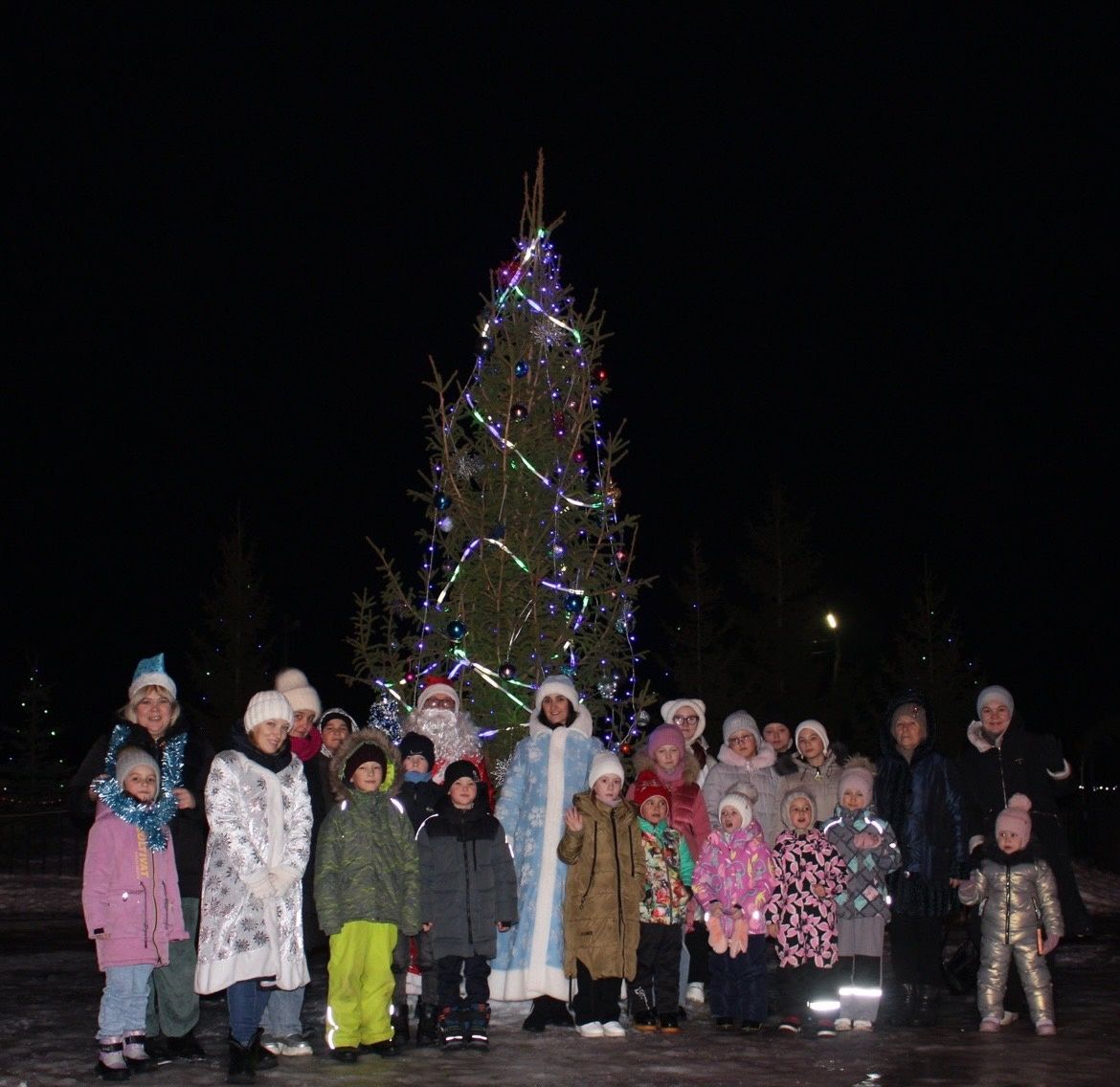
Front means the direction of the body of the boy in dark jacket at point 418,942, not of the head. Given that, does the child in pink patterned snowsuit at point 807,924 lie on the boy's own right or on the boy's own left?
on the boy's own left

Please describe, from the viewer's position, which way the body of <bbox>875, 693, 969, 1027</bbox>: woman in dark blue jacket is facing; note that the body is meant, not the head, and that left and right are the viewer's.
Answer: facing the viewer

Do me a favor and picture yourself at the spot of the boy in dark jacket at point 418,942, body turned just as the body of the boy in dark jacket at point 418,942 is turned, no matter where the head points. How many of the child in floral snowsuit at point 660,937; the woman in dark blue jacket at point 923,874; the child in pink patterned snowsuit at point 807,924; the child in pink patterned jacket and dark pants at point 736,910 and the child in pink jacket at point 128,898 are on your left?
4

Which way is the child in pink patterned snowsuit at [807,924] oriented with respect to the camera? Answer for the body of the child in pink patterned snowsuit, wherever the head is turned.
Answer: toward the camera

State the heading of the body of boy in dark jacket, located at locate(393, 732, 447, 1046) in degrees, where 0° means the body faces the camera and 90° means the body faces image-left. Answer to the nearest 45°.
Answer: approximately 0°

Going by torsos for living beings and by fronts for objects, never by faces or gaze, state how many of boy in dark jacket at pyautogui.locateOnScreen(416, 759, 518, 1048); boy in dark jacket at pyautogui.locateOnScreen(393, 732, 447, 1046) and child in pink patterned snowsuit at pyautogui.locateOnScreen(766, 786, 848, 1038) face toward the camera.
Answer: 3

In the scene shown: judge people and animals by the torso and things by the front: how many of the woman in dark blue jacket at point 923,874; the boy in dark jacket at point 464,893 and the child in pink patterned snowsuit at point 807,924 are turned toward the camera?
3

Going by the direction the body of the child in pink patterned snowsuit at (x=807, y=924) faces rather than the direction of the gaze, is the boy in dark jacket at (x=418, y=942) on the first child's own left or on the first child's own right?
on the first child's own right

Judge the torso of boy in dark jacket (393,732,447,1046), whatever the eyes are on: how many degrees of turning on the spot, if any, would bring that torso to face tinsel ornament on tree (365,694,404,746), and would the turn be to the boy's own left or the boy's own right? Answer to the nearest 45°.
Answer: approximately 180°

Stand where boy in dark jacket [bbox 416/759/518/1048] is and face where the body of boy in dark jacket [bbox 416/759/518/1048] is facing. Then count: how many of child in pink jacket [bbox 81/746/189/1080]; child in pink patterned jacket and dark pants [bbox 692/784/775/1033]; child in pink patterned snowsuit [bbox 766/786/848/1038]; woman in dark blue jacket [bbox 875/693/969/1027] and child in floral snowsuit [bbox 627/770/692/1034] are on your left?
4

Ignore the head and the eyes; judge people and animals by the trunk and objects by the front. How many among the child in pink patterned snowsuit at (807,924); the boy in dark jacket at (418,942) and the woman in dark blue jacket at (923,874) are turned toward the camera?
3

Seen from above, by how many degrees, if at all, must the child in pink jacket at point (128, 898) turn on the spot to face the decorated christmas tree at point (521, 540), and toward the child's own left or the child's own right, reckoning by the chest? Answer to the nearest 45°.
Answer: approximately 90° to the child's own left
